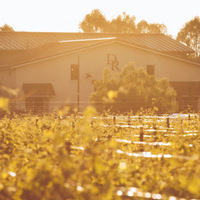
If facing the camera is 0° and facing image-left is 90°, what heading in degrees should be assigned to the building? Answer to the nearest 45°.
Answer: approximately 0°

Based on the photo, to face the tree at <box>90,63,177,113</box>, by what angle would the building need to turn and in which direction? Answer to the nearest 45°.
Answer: approximately 45° to its left
